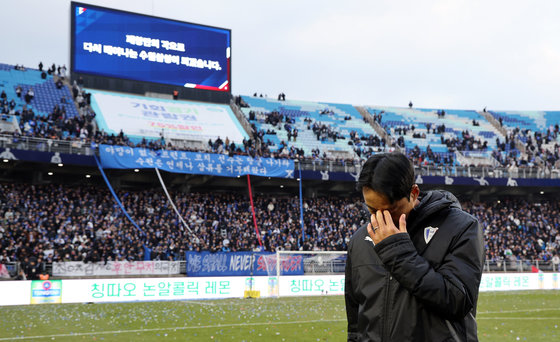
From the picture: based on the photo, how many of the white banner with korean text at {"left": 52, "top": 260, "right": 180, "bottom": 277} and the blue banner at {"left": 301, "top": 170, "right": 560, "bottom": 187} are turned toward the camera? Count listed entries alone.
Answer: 2

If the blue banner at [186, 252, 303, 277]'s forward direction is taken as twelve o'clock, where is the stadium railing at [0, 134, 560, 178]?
The stadium railing is roughly at 7 o'clock from the blue banner.

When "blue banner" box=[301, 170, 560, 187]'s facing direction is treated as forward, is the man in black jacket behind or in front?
in front

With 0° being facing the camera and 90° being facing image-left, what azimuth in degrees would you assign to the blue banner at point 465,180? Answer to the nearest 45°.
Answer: approximately 0°

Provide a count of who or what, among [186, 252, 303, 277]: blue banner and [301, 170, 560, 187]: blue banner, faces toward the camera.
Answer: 2

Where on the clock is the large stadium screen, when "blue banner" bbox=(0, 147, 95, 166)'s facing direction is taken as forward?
The large stadium screen is roughly at 8 o'clock from the blue banner.

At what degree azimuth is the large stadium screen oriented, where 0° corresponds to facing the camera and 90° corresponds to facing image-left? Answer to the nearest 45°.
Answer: approximately 315°

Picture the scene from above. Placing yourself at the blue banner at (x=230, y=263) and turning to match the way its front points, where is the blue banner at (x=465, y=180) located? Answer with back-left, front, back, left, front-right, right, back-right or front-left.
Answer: back-left
